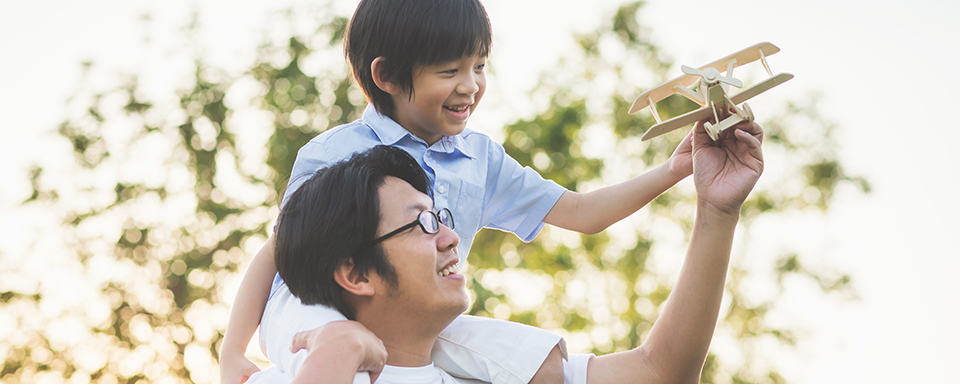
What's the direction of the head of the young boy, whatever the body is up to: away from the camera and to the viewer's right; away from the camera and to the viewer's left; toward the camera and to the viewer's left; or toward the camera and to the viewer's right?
toward the camera and to the viewer's right

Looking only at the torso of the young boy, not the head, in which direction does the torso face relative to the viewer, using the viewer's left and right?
facing the viewer and to the right of the viewer
